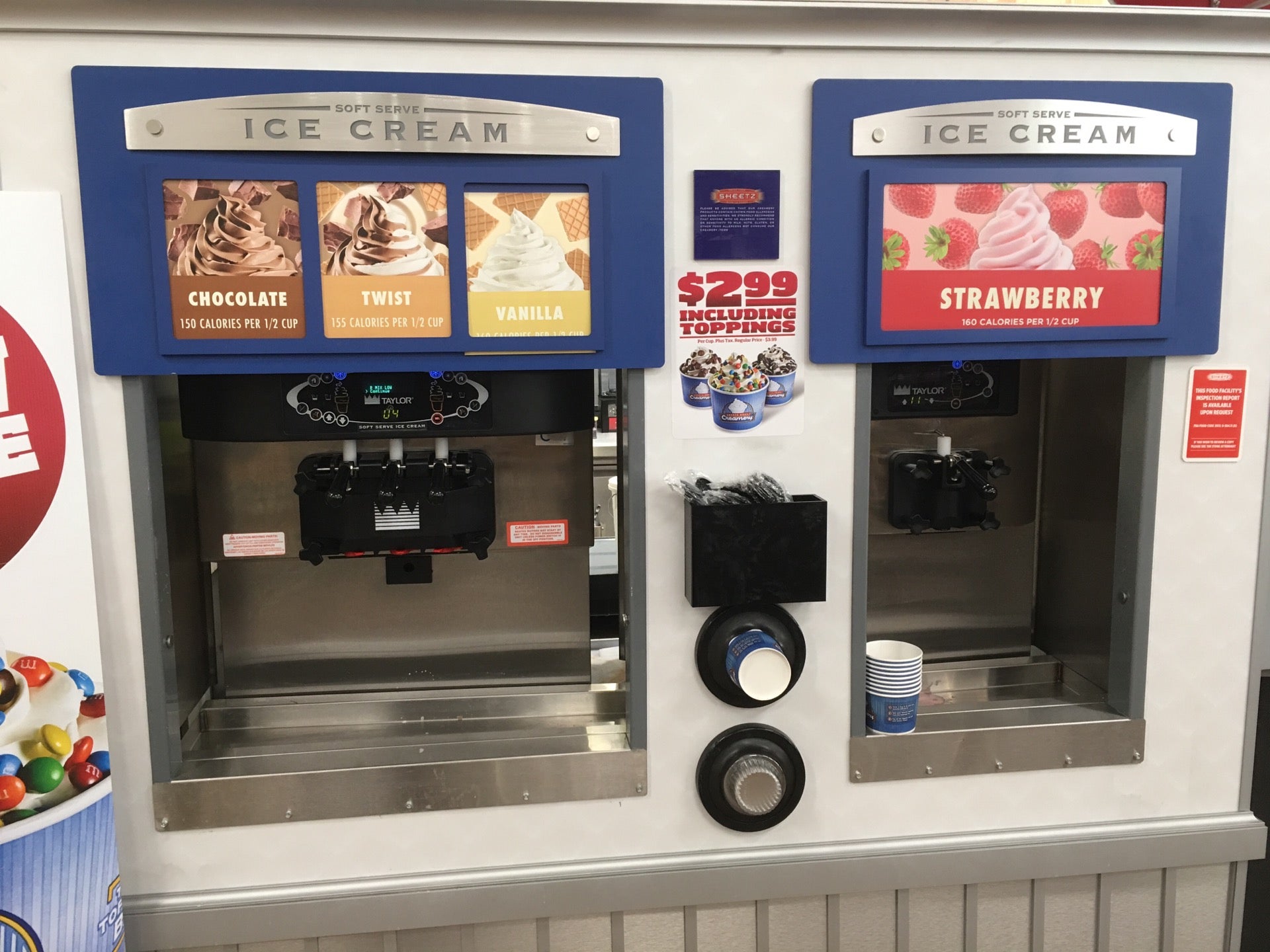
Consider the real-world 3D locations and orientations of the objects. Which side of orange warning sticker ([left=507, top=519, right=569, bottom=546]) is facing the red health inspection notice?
left

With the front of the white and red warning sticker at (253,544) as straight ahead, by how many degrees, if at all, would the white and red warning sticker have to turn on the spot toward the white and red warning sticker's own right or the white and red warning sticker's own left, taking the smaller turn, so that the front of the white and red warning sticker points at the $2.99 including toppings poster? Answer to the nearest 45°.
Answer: approximately 45° to the white and red warning sticker's own left

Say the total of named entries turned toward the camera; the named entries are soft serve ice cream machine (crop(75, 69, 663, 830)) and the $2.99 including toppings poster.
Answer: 2

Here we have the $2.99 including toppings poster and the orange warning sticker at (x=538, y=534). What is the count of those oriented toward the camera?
2

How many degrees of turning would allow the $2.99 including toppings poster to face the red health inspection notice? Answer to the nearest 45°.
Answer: approximately 90° to its left

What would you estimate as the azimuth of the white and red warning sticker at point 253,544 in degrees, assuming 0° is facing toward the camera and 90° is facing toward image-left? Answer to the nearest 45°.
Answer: approximately 0°

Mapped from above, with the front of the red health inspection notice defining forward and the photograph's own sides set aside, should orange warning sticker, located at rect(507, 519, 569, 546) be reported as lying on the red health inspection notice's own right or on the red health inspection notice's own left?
on the red health inspection notice's own right

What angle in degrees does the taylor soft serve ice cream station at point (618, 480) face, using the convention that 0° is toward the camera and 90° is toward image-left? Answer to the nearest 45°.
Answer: approximately 0°

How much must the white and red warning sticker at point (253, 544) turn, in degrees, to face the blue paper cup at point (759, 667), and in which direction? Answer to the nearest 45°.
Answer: approximately 45° to its left
